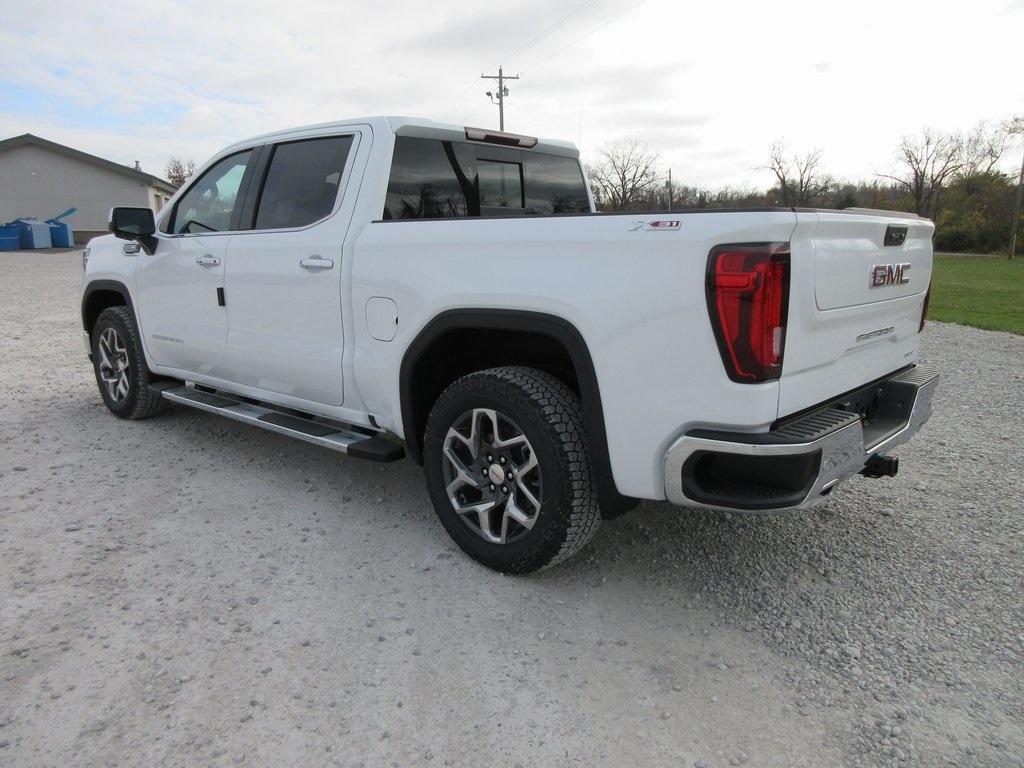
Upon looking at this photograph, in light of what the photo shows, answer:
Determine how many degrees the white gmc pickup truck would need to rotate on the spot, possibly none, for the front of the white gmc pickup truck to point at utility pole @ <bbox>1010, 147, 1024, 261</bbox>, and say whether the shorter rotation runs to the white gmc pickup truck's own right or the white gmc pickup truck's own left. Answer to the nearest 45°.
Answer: approximately 90° to the white gmc pickup truck's own right

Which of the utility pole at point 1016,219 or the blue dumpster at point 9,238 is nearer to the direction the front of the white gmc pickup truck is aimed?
the blue dumpster

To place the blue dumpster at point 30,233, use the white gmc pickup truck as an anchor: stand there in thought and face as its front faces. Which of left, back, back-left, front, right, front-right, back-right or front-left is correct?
front

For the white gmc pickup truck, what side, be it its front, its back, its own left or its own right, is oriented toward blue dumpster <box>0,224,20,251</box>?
front

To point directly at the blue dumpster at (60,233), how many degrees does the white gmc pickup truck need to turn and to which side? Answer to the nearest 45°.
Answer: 0° — it already faces it

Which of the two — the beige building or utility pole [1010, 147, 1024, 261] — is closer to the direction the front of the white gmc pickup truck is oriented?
the beige building

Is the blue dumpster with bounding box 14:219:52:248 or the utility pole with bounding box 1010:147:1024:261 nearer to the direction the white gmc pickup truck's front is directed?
the blue dumpster

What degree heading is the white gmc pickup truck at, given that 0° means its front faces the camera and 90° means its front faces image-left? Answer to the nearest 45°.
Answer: approximately 135°

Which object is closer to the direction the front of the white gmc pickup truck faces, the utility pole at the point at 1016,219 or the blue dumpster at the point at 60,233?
the blue dumpster

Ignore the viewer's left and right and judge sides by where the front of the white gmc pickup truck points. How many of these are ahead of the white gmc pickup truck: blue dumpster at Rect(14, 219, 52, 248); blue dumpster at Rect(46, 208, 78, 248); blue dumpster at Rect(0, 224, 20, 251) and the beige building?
4

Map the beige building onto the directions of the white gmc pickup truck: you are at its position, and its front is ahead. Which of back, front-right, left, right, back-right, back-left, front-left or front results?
front
